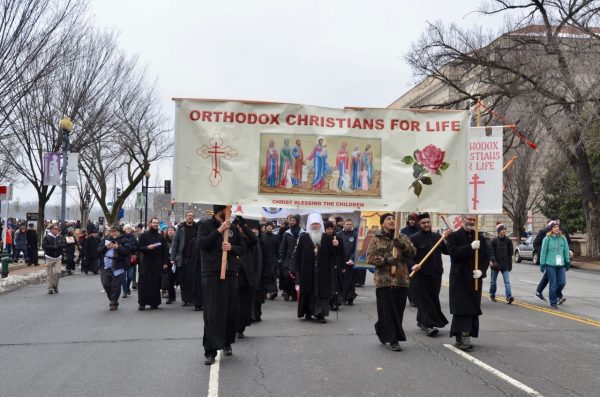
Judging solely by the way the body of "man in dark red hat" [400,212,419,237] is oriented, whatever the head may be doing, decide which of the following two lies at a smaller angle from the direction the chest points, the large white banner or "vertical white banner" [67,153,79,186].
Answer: the large white banner

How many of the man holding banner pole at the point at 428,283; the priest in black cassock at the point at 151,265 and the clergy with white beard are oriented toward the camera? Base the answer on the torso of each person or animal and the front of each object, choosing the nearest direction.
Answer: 3

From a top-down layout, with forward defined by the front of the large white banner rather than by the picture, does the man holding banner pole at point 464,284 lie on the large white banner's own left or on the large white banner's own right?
on the large white banner's own left

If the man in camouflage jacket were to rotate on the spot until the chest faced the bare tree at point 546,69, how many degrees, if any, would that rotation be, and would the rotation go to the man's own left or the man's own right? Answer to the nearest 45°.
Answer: approximately 180°

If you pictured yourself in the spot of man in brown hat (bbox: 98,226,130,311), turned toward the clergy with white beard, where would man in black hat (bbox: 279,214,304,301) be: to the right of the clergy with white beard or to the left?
left

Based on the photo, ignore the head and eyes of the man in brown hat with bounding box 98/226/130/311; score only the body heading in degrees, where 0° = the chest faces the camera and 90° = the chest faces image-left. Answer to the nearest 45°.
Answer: approximately 0°

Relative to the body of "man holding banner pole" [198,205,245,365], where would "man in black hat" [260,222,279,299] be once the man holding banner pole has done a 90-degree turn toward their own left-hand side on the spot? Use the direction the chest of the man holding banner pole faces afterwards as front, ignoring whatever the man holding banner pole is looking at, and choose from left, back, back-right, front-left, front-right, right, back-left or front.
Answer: front-left

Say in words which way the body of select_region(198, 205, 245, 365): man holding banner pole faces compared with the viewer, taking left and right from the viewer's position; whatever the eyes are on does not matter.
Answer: facing the viewer and to the right of the viewer

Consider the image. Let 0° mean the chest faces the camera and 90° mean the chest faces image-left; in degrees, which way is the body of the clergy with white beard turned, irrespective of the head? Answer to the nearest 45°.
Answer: approximately 0°

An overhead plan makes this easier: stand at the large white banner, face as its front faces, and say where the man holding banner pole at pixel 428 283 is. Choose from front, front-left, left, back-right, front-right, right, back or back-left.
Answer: back-left
